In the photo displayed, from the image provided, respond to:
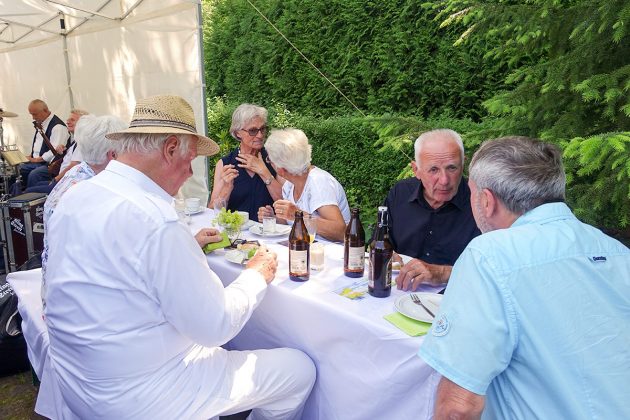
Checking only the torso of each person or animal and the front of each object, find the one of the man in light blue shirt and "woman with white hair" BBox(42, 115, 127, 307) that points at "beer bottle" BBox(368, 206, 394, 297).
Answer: the man in light blue shirt

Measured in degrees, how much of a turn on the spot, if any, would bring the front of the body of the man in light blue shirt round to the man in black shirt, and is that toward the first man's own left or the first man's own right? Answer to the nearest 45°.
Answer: approximately 45° to the first man's own right

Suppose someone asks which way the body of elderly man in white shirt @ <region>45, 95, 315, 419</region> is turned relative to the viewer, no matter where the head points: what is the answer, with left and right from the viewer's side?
facing away from the viewer and to the right of the viewer

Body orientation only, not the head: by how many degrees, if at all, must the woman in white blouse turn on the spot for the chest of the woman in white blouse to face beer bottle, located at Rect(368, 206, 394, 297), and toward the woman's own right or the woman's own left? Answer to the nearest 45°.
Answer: approximately 45° to the woman's own left

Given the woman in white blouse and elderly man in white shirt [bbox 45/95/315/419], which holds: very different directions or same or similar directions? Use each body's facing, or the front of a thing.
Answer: very different directions

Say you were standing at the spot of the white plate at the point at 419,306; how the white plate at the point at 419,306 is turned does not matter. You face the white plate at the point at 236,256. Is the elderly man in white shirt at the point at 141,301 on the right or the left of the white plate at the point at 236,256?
left

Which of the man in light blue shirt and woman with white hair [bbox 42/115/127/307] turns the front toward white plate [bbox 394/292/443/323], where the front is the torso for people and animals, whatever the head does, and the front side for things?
the man in light blue shirt

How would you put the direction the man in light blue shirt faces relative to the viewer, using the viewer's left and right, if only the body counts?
facing away from the viewer and to the left of the viewer

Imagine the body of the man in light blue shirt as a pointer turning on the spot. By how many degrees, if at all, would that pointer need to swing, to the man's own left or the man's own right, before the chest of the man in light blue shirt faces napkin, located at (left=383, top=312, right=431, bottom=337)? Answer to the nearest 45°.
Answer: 0° — they already face it

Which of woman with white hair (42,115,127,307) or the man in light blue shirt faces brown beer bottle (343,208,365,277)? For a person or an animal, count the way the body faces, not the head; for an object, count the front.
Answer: the man in light blue shirt

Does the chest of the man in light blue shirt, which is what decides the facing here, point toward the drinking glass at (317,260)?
yes

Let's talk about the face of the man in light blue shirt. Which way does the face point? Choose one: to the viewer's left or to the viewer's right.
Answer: to the viewer's left

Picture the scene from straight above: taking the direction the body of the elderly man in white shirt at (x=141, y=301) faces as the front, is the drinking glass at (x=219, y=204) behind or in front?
in front

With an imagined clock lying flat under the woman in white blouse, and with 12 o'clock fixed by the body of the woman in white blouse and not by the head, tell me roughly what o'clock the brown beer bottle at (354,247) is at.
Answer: The brown beer bottle is roughly at 10 o'clock from the woman in white blouse.

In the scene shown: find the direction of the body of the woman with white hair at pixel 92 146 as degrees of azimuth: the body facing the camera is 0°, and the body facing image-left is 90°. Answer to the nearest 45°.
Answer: approximately 225°
